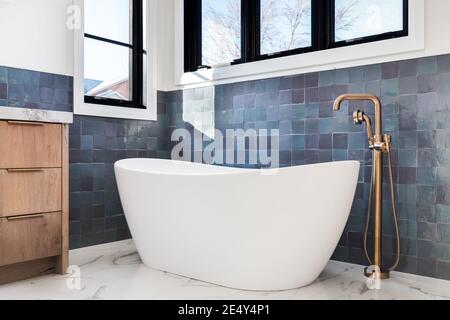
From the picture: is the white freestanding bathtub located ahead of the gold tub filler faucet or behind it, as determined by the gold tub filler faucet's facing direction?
ahead

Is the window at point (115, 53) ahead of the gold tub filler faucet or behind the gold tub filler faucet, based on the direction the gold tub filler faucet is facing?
ahead

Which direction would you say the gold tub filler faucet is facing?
to the viewer's left

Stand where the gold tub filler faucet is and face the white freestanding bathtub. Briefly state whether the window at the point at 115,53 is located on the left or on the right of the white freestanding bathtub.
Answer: right

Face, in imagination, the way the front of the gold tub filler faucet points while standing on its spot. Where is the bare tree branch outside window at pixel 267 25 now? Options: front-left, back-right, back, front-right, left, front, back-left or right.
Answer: front-right
